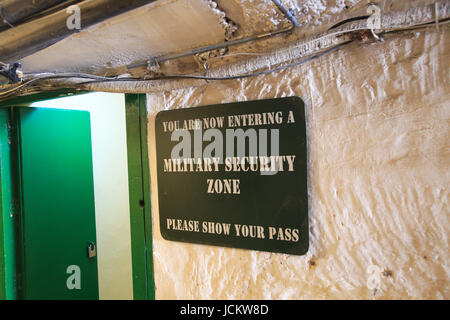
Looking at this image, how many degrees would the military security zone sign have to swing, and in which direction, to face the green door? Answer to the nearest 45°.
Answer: approximately 90° to its right

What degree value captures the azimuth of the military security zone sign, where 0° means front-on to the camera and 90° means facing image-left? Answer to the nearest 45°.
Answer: approximately 45°
